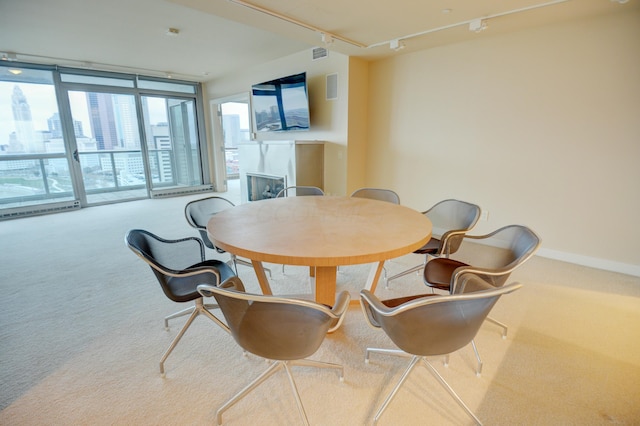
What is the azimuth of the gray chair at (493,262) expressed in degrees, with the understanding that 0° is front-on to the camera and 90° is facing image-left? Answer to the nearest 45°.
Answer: approximately 90°

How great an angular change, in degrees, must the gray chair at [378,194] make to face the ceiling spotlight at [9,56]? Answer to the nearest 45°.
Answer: approximately 45° to its right

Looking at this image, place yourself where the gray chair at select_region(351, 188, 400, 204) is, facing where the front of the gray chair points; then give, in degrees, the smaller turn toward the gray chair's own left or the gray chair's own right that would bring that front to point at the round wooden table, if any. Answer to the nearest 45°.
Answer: approximately 45° to the gray chair's own left

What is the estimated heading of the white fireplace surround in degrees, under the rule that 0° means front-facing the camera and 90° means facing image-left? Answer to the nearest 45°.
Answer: approximately 45°

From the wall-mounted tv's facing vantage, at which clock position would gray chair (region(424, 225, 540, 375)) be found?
The gray chair is roughly at 10 o'clock from the wall-mounted tv.

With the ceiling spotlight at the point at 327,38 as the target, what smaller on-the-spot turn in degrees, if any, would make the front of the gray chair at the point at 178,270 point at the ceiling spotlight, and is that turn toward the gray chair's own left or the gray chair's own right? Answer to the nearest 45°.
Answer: approximately 45° to the gray chair's own left

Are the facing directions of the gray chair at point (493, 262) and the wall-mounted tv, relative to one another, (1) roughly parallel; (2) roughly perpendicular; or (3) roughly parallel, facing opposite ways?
roughly perpendicular

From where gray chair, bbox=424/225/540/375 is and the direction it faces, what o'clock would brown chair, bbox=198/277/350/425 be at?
The brown chair is roughly at 10 o'clock from the gray chair.

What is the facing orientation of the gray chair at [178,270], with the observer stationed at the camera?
facing to the right of the viewer

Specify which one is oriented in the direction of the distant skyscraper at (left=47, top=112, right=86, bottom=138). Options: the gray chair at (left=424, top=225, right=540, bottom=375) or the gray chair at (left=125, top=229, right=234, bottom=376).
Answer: the gray chair at (left=424, top=225, right=540, bottom=375)

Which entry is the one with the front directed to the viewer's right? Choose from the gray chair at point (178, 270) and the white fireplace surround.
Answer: the gray chair
